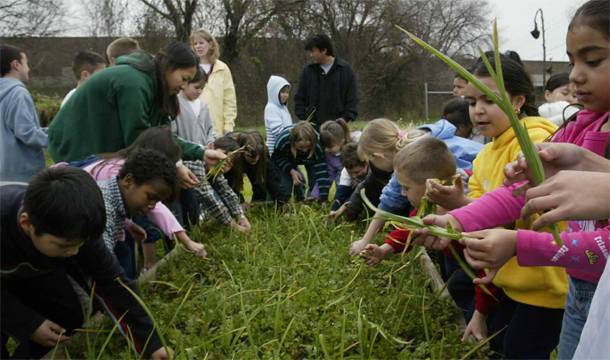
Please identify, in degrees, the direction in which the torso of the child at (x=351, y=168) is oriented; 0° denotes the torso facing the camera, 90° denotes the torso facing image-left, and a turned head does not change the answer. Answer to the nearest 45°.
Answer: approximately 45°

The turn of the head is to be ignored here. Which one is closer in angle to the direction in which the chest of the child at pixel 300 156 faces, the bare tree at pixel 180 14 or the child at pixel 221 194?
the child

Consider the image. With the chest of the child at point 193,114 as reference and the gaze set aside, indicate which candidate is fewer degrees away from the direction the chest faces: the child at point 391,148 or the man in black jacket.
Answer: the child

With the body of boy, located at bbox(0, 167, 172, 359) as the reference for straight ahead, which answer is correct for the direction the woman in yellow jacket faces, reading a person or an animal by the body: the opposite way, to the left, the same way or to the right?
to the right

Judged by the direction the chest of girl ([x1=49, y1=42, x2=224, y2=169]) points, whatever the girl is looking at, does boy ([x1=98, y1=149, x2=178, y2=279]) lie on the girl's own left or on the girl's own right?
on the girl's own right

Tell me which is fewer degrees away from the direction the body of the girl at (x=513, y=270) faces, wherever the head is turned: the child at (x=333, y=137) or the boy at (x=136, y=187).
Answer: the boy

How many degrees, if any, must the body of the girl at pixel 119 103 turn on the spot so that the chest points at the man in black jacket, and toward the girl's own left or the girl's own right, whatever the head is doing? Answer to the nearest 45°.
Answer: approximately 45° to the girl's own left

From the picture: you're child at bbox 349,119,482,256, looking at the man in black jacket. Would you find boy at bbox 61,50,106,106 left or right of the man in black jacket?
left

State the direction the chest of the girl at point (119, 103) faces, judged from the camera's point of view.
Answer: to the viewer's right

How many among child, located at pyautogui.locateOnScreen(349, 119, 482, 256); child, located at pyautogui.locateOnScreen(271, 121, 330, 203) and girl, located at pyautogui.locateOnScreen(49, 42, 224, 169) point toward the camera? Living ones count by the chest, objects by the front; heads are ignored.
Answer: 1

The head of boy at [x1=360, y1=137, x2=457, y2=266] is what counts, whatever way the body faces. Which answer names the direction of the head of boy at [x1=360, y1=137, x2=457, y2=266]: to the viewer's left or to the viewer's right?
to the viewer's left

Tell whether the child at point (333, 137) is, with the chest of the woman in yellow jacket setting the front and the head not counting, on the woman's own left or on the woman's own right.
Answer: on the woman's own left
